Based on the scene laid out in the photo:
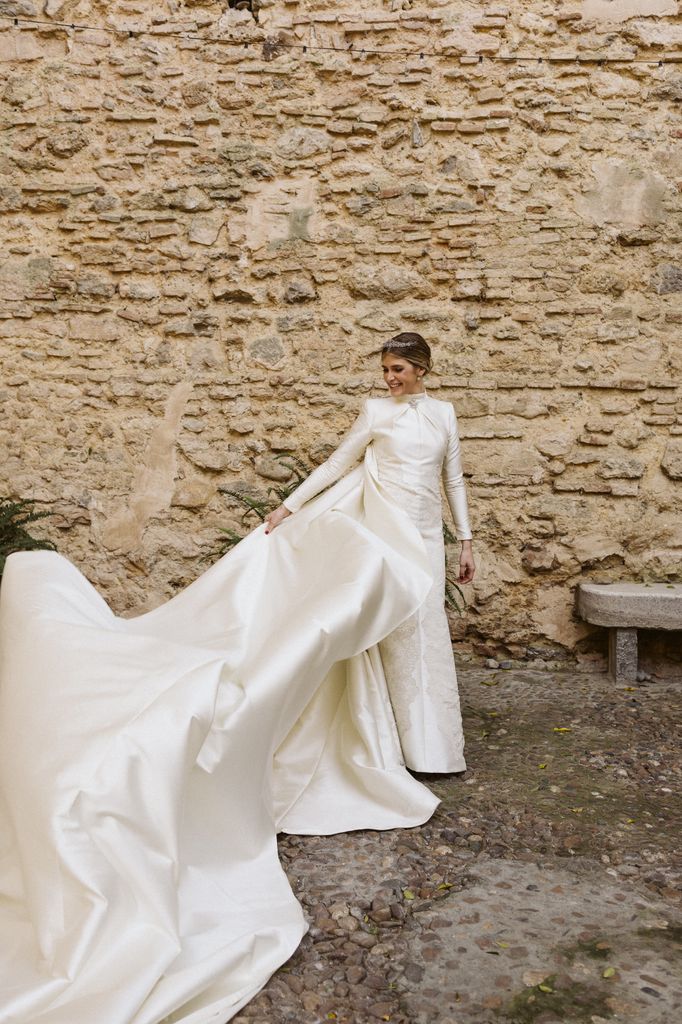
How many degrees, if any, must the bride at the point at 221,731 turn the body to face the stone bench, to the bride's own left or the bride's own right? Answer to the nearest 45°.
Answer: approximately 135° to the bride's own left

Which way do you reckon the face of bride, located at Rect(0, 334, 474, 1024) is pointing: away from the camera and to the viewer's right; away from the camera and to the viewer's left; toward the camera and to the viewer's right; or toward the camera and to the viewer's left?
toward the camera and to the viewer's left

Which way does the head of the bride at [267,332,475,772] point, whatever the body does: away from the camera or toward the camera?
toward the camera

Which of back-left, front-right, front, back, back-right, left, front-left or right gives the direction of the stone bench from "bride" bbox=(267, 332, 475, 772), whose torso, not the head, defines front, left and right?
back-left

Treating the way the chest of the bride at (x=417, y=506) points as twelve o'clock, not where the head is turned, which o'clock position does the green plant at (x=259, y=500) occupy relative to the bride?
The green plant is roughly at 5 o'clock from the bride.

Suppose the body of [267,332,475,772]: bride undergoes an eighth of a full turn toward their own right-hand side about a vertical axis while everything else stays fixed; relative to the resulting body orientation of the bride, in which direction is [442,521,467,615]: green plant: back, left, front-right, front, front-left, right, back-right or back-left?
back-right

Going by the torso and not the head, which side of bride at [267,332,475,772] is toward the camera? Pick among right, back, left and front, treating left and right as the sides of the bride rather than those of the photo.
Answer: front
